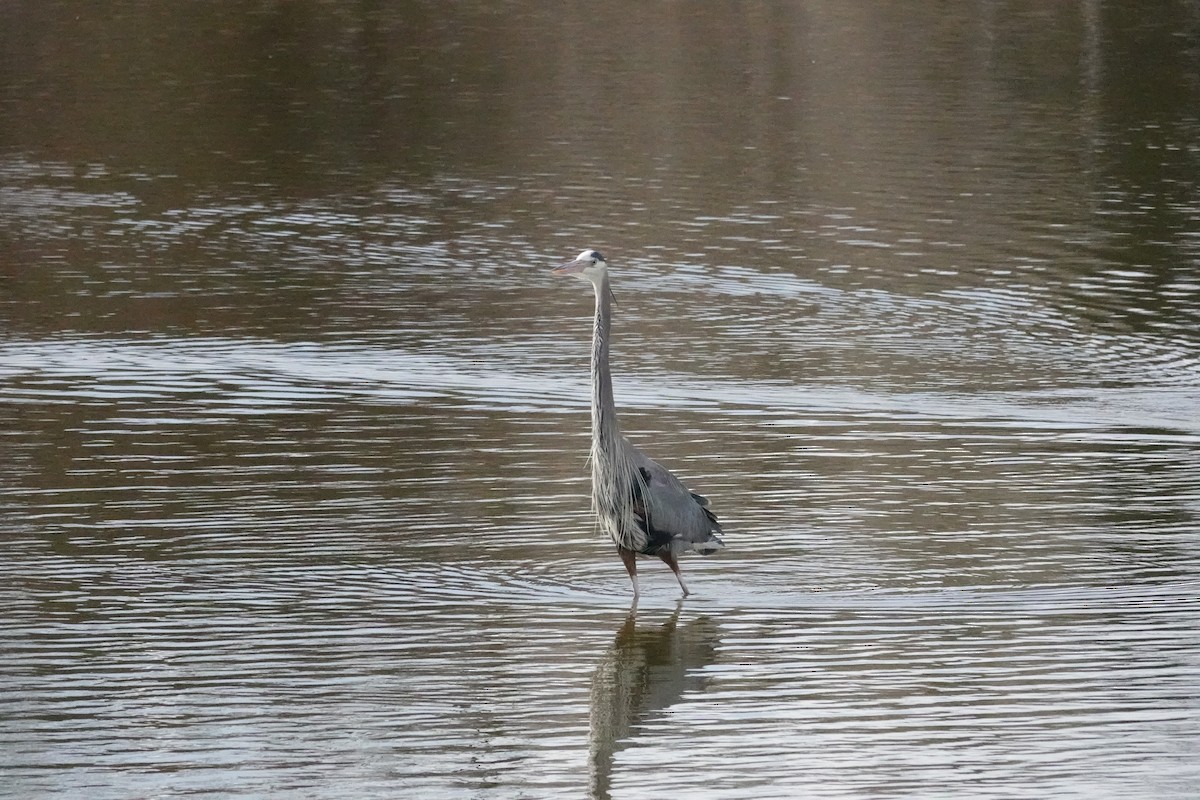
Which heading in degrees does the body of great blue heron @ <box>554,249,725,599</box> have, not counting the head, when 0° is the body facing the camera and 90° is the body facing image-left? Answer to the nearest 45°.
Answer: approximately 45°
